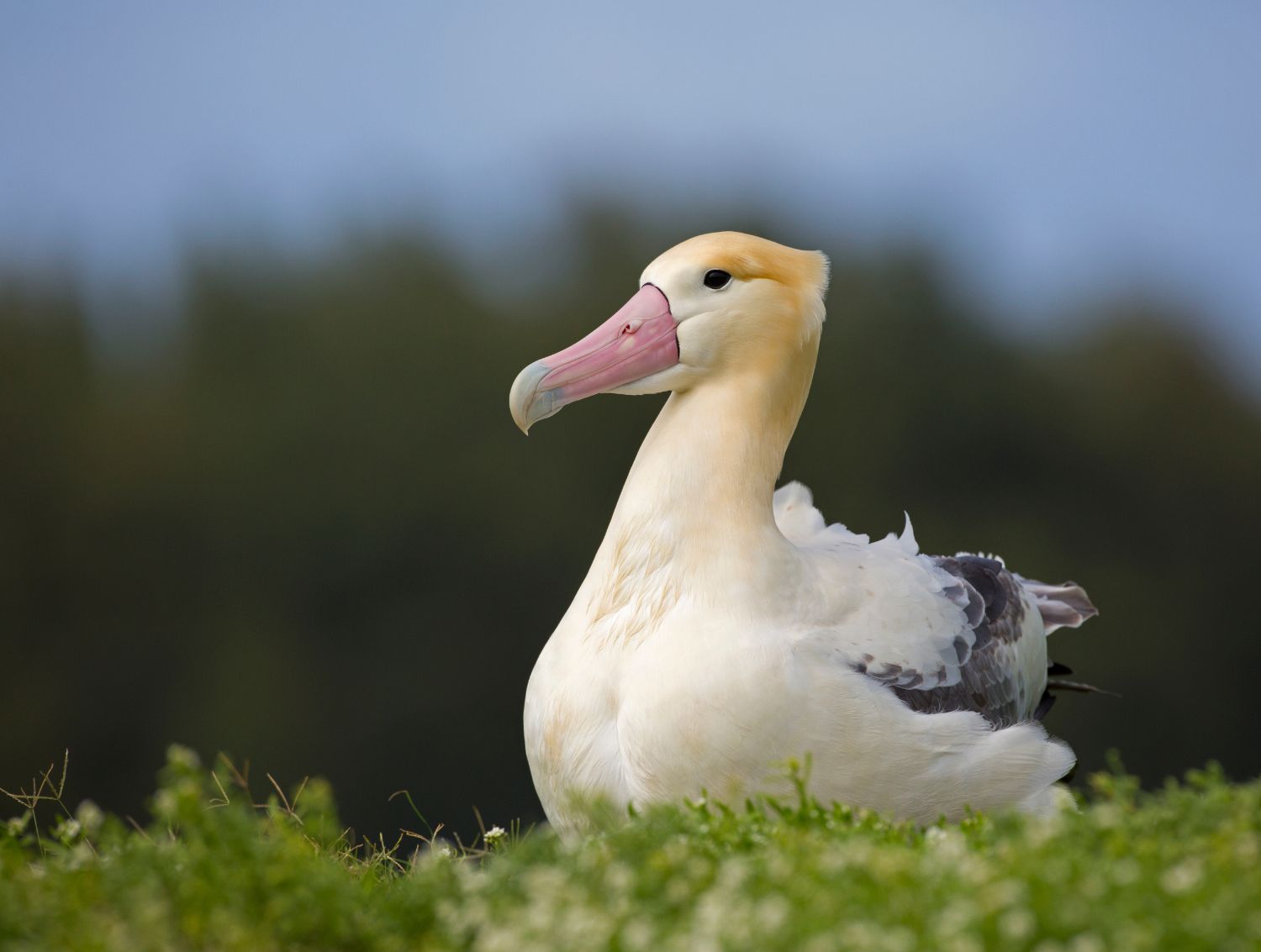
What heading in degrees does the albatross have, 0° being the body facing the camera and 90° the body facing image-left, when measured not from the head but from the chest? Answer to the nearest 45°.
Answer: approximately 45°
